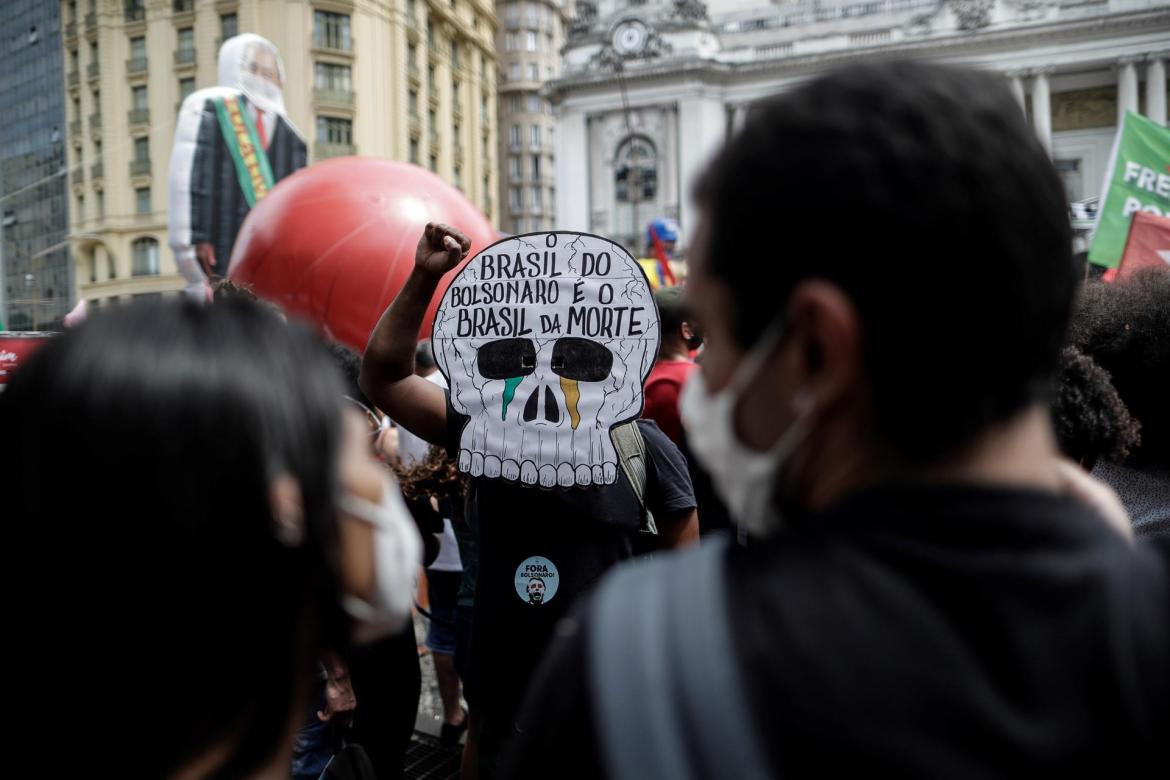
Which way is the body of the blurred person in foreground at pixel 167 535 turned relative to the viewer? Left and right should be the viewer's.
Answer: facing away from the viewer and to the right of the viewer

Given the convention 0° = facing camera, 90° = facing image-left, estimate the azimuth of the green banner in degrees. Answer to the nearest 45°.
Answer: approximately 0°

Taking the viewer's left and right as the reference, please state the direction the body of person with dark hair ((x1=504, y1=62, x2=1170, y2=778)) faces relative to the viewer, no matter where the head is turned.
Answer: facing away from the viewer and to the left of the viewer

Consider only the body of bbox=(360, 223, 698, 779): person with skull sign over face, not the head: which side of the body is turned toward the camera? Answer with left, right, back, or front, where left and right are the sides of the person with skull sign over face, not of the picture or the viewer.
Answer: front

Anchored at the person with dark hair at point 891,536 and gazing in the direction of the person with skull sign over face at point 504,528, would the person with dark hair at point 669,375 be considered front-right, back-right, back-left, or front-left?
front-right

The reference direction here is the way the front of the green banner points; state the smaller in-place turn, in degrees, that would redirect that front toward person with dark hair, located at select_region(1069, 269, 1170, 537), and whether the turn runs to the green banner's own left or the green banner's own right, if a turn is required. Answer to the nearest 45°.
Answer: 0° — it already faces them

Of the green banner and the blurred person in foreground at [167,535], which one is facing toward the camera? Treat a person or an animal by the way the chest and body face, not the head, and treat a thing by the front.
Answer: the green banner

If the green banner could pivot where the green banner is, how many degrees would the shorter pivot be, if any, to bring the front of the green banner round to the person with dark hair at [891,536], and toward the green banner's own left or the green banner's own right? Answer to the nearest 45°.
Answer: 0° — it already faces them

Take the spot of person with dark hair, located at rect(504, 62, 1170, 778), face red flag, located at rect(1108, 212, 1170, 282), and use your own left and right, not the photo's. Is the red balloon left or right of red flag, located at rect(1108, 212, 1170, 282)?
left

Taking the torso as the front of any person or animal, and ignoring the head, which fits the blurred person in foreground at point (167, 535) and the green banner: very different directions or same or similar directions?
very different directions

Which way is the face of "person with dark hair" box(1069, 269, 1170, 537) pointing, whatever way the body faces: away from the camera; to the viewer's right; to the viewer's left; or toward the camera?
away from the camera

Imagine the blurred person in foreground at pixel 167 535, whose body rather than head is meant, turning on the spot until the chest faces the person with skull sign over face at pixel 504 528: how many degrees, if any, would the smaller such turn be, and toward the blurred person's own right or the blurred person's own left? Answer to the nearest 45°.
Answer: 0° — they already face them

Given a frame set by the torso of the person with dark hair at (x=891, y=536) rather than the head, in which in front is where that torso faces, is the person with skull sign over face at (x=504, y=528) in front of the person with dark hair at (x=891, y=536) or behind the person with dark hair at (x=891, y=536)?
in front

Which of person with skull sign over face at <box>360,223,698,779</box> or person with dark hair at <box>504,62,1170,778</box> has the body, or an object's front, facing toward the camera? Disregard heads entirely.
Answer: person with skull sign over face at <box>360,223,698,779</box>

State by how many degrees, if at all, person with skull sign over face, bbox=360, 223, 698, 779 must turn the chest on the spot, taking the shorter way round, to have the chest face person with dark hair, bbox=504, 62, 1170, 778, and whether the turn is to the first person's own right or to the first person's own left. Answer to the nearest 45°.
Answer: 0° — they already face them

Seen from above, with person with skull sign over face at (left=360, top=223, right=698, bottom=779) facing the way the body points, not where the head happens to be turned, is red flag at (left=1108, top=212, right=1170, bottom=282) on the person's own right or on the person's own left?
on the person's own left

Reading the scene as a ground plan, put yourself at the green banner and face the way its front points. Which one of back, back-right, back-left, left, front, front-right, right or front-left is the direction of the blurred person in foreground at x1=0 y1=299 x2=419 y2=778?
front
